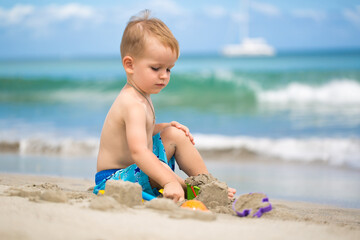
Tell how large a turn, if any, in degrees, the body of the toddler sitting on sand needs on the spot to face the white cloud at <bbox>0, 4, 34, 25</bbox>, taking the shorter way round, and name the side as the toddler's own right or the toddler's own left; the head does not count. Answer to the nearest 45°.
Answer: approximately 90° to the toddler's own left

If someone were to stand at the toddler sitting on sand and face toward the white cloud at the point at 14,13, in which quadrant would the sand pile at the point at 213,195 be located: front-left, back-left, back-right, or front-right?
back-right

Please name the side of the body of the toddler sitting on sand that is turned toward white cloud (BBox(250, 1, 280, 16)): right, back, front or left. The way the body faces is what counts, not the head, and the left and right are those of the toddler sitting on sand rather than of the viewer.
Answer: left

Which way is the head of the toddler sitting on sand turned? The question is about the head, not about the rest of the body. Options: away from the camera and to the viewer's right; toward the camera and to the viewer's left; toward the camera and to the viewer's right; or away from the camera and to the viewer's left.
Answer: toward the camera and to the viewer's right

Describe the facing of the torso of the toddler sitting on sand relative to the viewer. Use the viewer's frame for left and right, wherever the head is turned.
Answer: facing to the right of the viewer

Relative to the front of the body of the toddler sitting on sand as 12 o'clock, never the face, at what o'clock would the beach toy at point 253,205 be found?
The beach toy is roughly at 1 o'clock from the toddler sitting on sand.

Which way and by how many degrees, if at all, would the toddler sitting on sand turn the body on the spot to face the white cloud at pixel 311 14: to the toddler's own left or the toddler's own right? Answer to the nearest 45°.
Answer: approximately 90° to the toddler's own left
